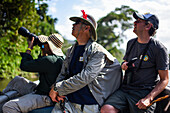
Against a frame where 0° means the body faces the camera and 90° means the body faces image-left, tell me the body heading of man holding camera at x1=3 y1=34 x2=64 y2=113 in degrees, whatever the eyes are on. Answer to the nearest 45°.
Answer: approximately 90°
